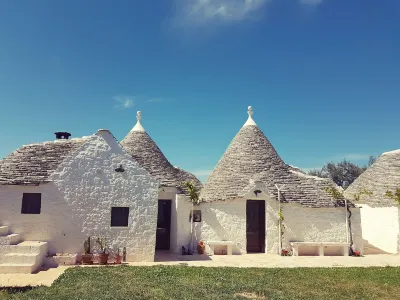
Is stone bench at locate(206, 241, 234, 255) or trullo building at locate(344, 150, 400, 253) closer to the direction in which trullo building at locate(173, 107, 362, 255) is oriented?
the stone bench

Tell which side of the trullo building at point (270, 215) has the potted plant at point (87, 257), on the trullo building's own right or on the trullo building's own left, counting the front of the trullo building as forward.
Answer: on the trullo building's own right

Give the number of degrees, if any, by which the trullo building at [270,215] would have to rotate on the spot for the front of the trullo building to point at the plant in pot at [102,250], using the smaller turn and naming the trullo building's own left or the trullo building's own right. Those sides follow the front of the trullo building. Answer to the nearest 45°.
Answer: approximately 45° to the trullo building's own right

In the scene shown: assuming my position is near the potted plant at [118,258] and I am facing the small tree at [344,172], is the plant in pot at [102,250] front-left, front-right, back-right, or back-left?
back-left

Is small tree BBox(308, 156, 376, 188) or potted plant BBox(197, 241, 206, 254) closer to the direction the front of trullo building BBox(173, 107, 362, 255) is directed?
the potted plant

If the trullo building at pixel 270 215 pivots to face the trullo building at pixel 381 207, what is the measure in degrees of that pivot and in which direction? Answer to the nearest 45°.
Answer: approximately 135° to its left

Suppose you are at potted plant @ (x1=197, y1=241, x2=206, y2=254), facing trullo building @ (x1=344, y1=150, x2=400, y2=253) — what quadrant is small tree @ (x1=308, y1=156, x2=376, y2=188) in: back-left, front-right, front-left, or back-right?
front-left

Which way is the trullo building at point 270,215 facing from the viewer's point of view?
toward the camera

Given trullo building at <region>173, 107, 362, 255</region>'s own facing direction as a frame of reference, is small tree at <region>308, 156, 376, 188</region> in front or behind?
behind

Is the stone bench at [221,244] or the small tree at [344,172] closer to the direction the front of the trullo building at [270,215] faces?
the stone bench

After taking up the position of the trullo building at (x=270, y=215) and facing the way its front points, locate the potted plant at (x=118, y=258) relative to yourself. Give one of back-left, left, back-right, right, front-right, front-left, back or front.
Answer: front-right
